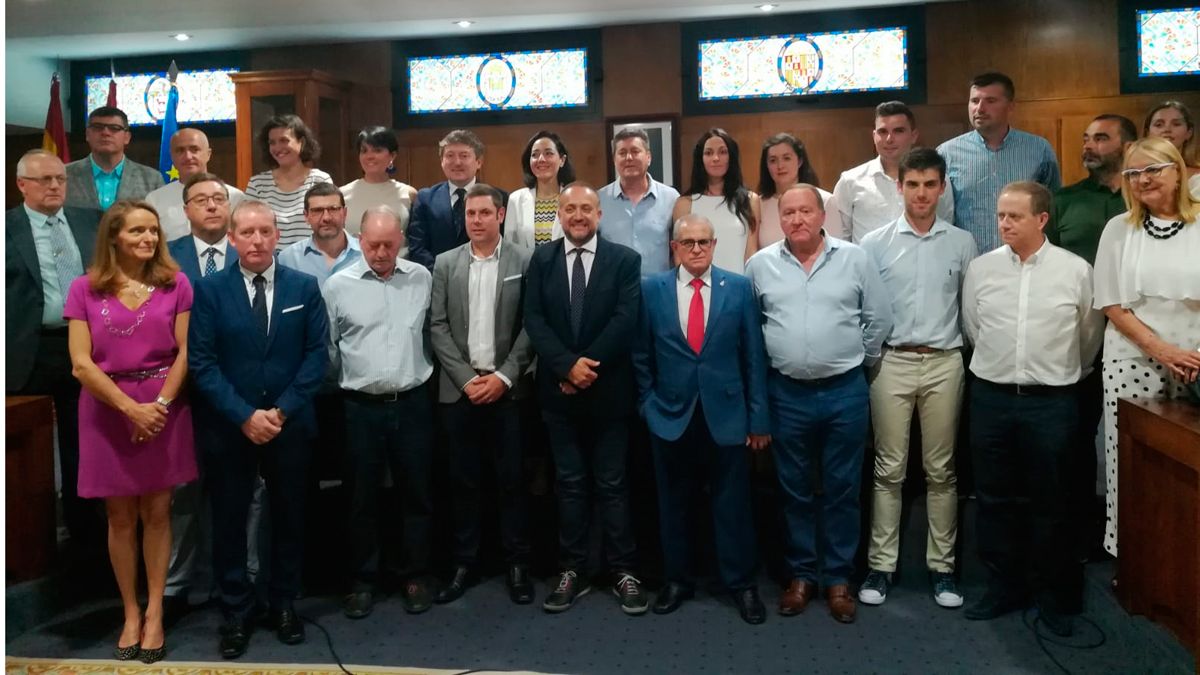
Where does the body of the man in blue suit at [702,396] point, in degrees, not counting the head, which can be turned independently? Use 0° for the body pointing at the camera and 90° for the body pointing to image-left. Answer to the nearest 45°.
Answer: approximately 0°

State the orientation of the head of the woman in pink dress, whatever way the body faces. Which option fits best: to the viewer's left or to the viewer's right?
to the viewer's right

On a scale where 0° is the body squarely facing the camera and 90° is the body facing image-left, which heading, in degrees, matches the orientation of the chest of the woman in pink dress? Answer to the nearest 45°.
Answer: approximately 0°
